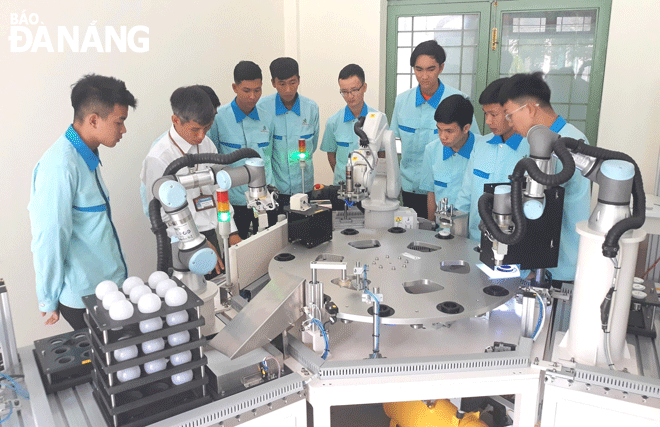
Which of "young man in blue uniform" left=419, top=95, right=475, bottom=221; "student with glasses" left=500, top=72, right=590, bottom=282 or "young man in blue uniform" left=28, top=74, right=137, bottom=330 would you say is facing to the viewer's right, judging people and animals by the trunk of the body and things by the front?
"young man in blue uniform" left=28, top=74, right=137, bottom=330

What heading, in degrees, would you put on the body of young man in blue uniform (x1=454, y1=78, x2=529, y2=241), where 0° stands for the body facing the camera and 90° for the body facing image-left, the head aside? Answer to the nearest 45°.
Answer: approximately 45°

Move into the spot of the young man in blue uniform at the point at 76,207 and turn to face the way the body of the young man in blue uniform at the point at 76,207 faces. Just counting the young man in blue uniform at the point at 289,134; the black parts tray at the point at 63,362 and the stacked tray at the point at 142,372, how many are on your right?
2

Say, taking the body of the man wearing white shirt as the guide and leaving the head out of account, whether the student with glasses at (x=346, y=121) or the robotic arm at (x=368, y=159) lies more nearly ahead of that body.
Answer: the robotic arm

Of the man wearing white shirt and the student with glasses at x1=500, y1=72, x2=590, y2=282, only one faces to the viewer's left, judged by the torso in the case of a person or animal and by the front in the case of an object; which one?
the student with glasses

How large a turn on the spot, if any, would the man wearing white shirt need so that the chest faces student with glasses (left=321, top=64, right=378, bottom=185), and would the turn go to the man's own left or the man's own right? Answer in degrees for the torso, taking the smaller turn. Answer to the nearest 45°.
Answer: approximately 90° to the man's own left

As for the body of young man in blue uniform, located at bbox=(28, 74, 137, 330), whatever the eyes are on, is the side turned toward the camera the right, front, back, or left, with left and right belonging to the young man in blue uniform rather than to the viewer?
right

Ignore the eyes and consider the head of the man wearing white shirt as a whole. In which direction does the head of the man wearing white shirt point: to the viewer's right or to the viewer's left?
to the viewer's right

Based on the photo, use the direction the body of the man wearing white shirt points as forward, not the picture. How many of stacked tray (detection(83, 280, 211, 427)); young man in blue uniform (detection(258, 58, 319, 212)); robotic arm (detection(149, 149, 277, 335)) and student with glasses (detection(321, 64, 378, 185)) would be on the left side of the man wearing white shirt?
2

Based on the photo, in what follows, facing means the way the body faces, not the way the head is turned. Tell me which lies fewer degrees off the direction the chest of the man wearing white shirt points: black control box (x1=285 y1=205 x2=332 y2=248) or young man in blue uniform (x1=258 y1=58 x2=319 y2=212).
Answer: the black control box

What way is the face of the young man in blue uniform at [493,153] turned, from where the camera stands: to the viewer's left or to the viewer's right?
to the viewer's left

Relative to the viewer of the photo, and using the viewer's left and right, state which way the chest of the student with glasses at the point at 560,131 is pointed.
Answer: facing to the left of the viewer

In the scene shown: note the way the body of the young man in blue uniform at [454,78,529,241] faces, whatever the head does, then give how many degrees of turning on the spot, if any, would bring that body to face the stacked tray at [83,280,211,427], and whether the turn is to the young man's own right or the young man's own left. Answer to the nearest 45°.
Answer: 0° — they already face it
